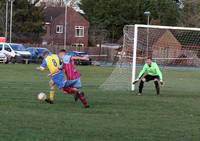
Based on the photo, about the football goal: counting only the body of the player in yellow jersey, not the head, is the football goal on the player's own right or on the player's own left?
on the player's own right

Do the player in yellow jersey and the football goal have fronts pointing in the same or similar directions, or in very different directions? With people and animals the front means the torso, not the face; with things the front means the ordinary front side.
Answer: very different directions

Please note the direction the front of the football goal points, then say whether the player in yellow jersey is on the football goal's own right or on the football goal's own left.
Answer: on the football goal's own right
